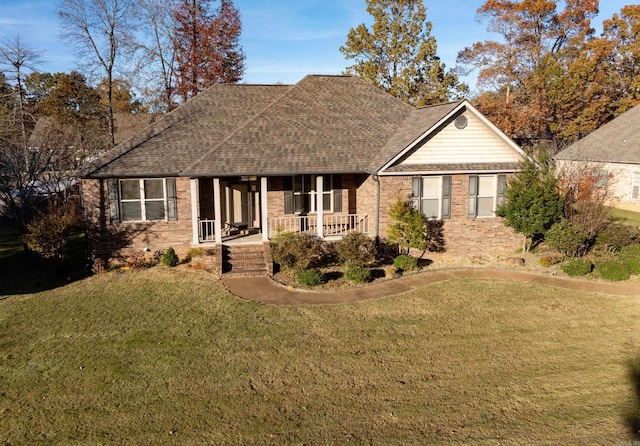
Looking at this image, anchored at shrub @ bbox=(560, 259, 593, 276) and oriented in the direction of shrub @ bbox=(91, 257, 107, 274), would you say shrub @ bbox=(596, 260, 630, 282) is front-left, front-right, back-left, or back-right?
back-left

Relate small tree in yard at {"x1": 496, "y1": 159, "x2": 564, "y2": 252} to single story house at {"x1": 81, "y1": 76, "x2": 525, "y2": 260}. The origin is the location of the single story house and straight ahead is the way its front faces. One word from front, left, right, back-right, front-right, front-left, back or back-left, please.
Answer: left

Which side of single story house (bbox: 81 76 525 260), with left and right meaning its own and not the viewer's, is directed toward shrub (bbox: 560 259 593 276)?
left

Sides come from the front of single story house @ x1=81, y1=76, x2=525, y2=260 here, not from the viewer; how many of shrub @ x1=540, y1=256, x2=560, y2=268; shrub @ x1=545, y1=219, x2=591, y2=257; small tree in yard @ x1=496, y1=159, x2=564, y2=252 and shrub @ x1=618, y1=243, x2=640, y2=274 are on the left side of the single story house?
4

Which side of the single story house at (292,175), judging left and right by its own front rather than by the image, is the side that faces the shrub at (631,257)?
left

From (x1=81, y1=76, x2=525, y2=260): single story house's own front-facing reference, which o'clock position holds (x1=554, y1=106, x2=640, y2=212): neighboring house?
The neighboring house is roughly at 8 o'clock from the single story house.

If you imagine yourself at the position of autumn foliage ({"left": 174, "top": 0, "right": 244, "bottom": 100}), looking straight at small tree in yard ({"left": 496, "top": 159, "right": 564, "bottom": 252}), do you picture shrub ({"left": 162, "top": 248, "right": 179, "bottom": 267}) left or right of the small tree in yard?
right

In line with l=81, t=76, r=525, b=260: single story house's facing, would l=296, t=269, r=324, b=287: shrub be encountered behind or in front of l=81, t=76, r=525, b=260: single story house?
in front

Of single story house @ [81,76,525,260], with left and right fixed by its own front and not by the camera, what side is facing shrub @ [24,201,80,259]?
right

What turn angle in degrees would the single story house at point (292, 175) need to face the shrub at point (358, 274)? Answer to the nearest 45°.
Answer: approximately 45° to its left

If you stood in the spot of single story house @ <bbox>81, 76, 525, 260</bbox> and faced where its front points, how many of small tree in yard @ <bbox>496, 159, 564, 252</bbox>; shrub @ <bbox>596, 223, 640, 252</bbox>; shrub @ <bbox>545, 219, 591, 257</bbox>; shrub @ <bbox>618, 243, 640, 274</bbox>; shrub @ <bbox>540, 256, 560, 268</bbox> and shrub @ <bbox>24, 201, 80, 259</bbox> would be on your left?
5

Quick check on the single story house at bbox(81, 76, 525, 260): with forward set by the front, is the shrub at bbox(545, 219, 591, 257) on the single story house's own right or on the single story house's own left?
on the single story house's own left

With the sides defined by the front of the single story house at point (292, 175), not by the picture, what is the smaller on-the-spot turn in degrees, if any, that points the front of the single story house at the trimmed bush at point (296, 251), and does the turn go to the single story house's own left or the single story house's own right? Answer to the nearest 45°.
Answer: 0° — it already faces it

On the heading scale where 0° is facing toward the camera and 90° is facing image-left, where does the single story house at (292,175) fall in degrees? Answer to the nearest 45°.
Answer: approximately 0°
